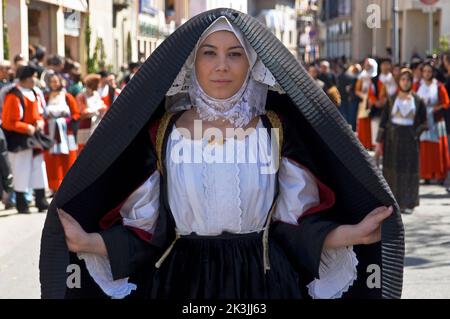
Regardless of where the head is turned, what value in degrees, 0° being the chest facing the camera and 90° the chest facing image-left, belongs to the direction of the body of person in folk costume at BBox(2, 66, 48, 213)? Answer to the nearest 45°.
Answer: approximately 315°

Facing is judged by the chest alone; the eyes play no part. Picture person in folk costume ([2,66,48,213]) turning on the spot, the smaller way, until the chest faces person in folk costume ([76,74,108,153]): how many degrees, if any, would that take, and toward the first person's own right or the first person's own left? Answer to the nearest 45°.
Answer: approximately 90° to the first person's own left

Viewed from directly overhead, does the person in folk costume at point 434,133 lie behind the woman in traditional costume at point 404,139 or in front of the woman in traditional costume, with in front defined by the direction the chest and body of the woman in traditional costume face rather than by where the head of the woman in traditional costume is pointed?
behind

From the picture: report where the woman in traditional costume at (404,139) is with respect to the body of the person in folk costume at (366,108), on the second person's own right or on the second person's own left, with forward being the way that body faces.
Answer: on the second person's own left

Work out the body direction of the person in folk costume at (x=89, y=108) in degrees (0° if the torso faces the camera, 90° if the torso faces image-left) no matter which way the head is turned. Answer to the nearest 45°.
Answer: approximately 315°

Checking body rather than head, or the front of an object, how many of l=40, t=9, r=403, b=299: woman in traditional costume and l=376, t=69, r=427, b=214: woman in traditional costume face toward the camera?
2

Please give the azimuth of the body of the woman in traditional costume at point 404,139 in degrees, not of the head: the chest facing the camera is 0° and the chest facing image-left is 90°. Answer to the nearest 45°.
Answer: approximately 0°

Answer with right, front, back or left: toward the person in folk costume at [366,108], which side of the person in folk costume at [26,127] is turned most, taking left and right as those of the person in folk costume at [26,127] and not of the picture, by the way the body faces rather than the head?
left

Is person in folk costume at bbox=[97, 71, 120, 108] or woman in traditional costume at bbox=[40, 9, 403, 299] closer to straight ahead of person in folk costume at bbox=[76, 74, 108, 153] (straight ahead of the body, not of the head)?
the woman in traditional costume
